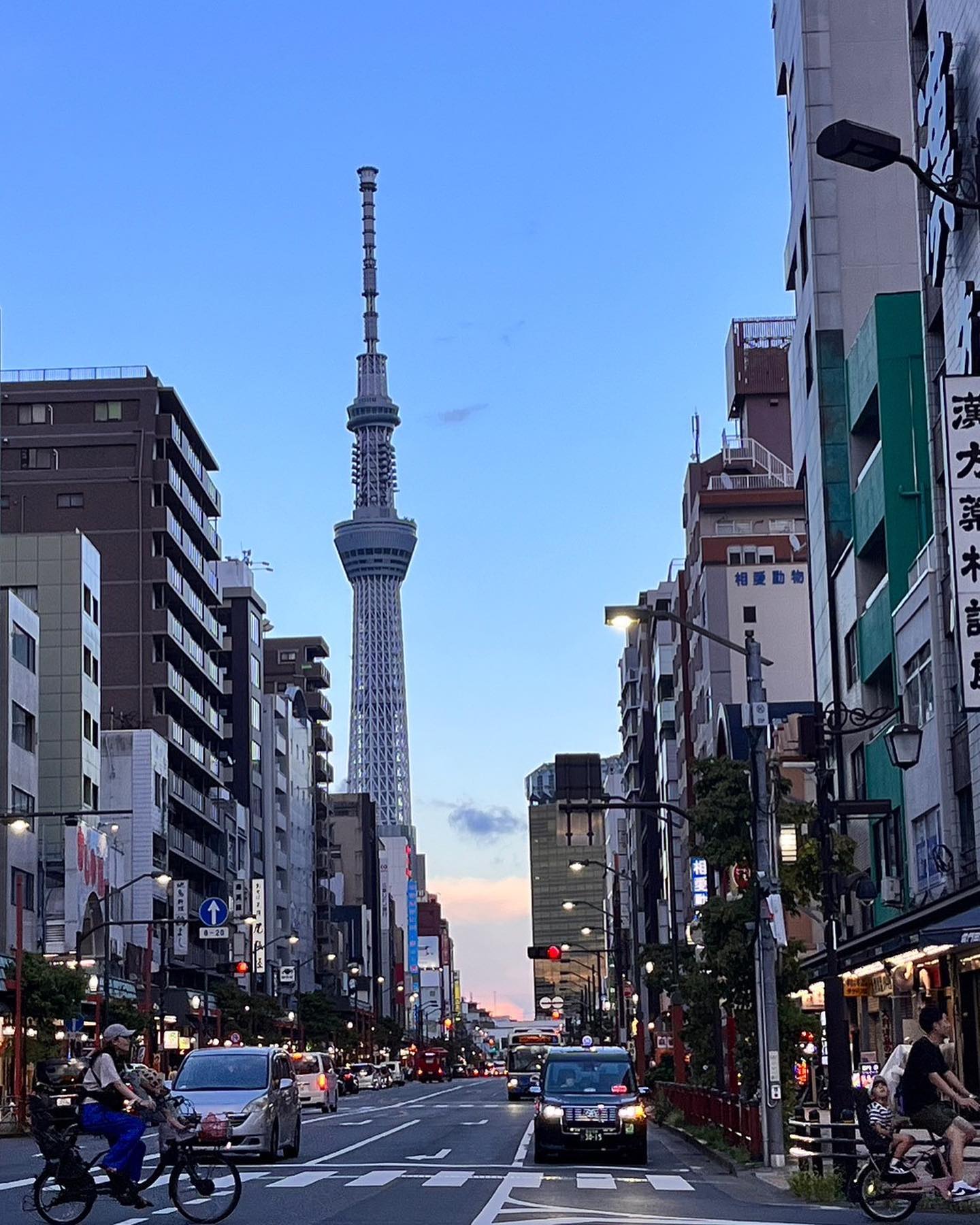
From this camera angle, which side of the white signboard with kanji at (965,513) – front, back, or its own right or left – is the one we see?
front

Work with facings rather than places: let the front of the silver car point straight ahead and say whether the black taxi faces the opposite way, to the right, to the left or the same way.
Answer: the same way

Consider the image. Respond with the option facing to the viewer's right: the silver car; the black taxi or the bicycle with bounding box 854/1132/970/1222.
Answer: the bicycle

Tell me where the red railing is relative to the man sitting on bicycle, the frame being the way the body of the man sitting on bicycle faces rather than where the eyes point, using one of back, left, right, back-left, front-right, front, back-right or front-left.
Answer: left

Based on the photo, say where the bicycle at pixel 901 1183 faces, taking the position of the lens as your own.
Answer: facing to the right of the viewer

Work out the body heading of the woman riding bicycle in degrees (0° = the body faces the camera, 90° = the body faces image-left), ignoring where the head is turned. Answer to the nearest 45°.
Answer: approximately 270°

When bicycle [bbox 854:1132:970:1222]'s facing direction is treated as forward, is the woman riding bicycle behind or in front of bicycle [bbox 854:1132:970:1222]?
behind

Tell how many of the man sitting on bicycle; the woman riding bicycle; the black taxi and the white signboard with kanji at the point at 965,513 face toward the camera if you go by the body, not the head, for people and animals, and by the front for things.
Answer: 2

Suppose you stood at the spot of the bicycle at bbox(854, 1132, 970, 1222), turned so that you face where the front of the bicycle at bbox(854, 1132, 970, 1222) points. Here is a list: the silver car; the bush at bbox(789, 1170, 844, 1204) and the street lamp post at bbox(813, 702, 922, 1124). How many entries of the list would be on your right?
0

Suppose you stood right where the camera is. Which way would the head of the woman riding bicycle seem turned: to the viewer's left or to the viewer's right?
to the viewer's right

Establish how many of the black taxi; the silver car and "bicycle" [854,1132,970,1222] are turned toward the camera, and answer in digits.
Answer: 2

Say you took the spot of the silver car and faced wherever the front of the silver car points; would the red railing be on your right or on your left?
on your left

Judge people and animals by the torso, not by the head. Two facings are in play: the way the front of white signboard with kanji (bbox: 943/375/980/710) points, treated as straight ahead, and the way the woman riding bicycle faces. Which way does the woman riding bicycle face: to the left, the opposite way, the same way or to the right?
to the left

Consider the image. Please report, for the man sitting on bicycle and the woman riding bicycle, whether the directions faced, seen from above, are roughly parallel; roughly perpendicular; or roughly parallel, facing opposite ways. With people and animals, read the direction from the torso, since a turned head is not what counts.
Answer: roughly parallel
